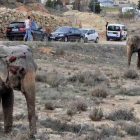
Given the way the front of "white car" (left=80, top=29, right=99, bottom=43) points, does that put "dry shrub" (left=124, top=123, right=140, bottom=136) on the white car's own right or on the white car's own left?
on the white car's own left

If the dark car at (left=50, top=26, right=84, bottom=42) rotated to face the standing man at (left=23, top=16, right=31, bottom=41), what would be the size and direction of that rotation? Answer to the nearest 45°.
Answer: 0° — it already faces them

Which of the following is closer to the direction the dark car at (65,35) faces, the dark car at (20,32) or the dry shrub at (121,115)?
the dark car

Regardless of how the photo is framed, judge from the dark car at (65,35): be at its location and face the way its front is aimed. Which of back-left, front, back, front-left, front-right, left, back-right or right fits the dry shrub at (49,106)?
front-left

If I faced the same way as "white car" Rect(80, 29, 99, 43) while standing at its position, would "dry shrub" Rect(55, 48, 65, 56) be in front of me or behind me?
in front

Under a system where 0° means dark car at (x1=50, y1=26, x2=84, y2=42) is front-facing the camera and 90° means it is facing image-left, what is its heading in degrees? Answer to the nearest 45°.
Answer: approximately 45°

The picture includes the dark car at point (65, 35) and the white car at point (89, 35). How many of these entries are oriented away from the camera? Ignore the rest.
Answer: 0

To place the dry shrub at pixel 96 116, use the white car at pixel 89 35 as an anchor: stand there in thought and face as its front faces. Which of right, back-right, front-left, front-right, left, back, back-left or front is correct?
front-left

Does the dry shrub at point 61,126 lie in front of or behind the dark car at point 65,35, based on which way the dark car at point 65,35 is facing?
in front

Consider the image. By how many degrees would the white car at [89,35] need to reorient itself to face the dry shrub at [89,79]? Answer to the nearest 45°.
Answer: approximately 45° to its left

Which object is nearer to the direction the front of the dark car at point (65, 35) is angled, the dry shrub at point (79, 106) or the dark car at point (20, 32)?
the dark car
